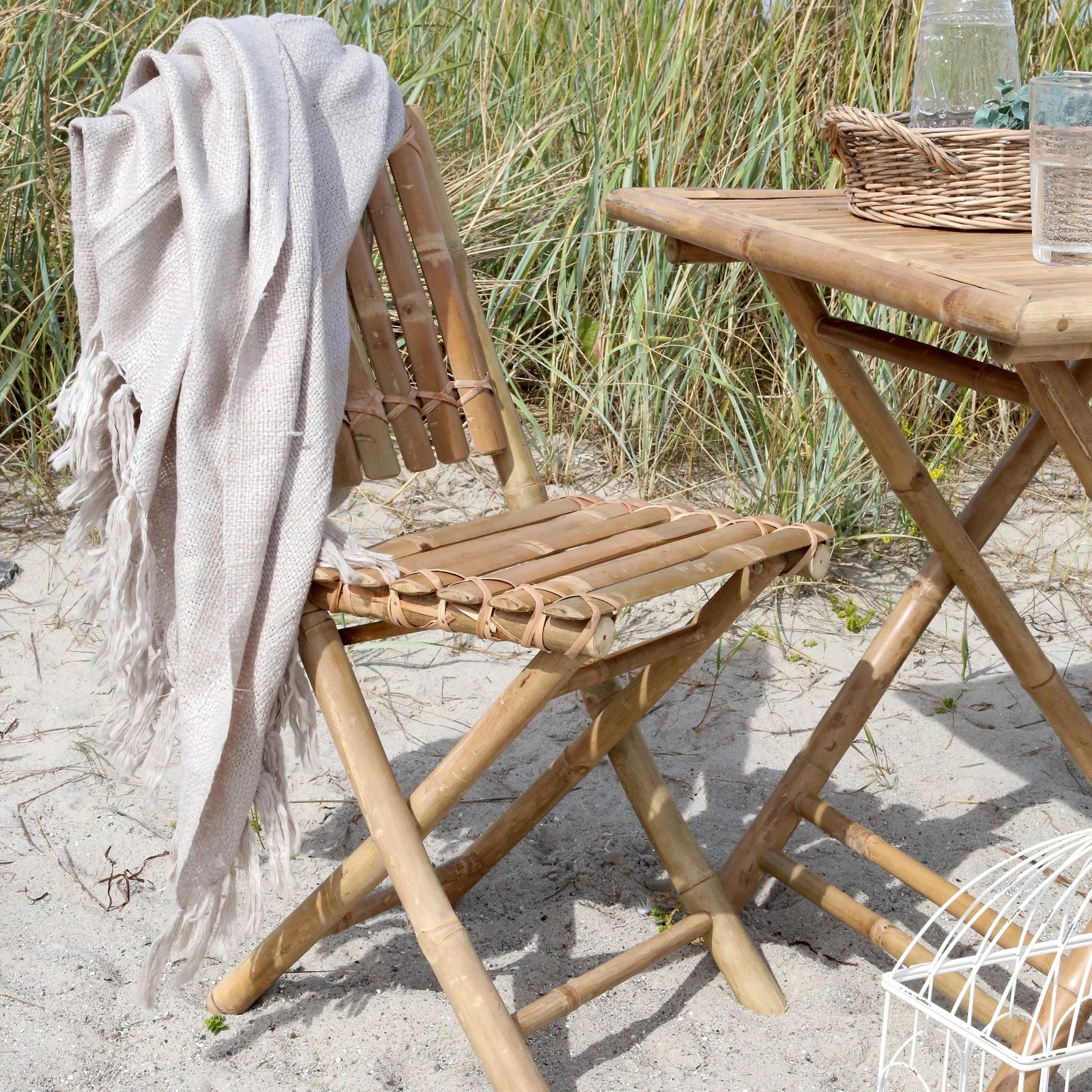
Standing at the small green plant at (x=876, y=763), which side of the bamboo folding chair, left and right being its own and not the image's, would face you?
left

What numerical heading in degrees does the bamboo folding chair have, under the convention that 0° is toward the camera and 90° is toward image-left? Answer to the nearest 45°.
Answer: approximately 315°
